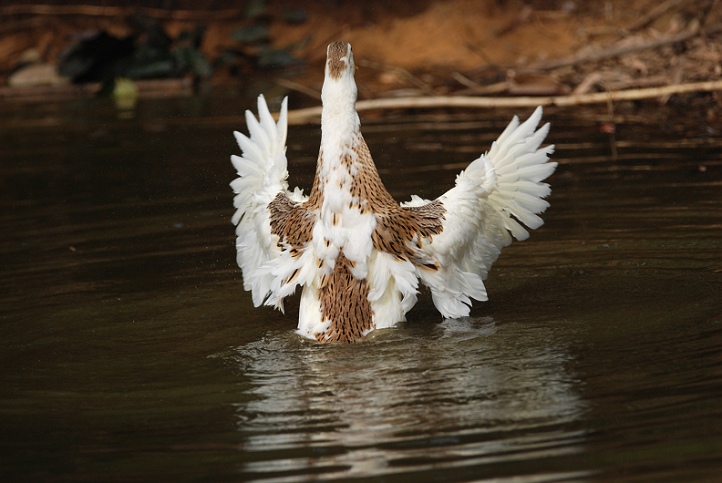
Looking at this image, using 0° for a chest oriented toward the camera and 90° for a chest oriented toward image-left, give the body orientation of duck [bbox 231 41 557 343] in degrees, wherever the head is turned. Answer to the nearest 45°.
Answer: approximately 180°

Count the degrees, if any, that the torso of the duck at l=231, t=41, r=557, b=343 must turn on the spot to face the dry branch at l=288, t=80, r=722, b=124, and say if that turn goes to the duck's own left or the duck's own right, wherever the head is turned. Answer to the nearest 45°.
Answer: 0° — it already faces it

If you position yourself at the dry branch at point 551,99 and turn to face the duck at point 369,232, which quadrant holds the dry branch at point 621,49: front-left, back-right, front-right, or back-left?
back-left

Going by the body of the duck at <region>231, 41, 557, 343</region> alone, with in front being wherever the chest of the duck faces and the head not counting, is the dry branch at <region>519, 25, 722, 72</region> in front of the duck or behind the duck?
in front
